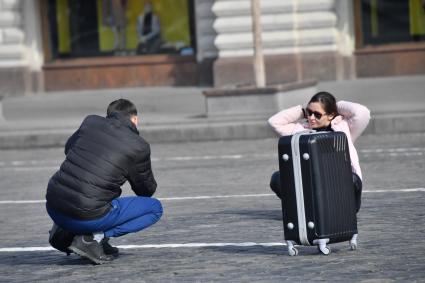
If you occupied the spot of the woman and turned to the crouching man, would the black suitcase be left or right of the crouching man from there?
left

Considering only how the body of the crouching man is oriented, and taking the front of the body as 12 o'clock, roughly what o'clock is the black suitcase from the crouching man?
The black suitcase is roughly at 2 o'clock from the crouching man.

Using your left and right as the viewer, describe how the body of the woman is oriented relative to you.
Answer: facing the viewer and to the left of the viewer

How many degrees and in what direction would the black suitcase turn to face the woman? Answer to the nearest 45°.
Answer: approximately 135° to its left

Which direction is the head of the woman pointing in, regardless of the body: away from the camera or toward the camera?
toward the camera

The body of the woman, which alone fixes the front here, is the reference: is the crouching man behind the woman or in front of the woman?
in front

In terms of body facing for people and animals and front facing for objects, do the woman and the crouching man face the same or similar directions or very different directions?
very different directions

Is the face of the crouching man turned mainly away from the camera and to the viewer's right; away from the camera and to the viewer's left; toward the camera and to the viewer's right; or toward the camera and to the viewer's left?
away from the camera and to the viewer's right

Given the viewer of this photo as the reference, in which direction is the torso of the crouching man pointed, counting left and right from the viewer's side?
facing away from the viewer and to the right of the viewer

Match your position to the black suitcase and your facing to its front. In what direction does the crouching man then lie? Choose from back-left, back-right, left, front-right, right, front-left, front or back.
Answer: back-right

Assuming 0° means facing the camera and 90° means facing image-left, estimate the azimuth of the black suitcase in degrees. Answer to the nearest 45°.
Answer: approximately 315°
